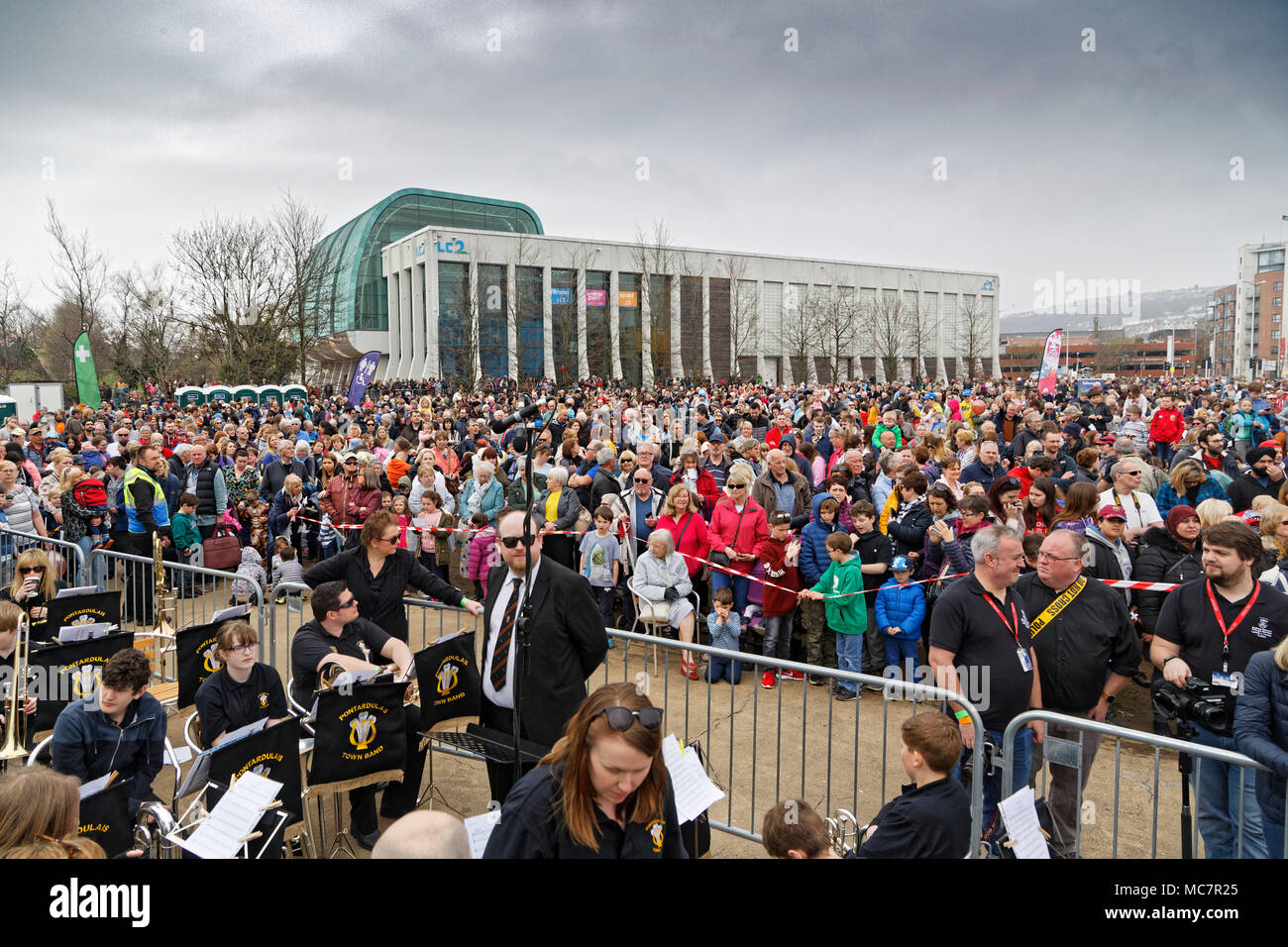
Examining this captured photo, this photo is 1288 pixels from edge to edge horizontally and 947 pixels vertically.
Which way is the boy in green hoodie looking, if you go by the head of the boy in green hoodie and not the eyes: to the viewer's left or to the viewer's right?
to the viewer's left

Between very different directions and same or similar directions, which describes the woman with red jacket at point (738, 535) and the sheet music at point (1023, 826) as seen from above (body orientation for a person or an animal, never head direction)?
same or similar directions

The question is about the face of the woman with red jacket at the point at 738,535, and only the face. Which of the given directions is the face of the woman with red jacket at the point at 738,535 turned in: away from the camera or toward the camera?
toward the camera

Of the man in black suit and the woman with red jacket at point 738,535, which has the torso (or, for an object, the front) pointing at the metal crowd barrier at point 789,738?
the woman with red jacket

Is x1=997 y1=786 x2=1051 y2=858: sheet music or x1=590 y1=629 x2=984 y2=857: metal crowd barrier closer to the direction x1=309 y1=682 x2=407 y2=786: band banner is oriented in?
the sheet music

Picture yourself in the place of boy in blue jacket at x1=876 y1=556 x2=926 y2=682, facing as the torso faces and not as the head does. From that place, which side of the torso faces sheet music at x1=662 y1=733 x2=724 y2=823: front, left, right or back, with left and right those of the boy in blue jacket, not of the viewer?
front

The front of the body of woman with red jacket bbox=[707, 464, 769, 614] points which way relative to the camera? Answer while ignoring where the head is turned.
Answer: toward the camera

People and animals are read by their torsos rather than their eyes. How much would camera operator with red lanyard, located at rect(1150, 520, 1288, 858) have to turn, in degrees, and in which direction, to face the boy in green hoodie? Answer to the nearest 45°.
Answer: approximately 135° to its right

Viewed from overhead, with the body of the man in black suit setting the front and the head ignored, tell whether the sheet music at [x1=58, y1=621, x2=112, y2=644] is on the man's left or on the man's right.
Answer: on the man's right

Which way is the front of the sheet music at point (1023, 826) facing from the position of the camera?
facing the viewer

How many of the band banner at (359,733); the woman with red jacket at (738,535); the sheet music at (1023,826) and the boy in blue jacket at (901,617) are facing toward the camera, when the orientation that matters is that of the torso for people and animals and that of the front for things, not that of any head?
4

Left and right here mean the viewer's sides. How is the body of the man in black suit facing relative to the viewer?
facing the viewer and to the left of the viewer
